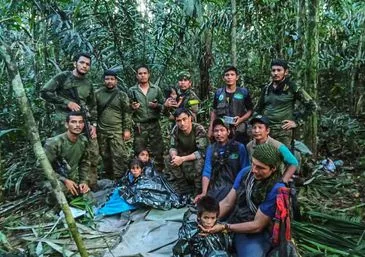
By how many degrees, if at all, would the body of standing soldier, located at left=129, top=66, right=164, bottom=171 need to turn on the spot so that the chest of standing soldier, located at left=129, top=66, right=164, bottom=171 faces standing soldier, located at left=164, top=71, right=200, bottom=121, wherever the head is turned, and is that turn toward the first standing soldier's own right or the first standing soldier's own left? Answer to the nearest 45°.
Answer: approximately 90° to the first standing soldier's own left

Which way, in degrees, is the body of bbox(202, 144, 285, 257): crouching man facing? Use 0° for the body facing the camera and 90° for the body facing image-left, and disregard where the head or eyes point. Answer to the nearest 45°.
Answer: approximately 45°

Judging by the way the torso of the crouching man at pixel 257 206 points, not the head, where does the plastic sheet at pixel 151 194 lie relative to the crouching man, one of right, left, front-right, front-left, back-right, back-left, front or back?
right

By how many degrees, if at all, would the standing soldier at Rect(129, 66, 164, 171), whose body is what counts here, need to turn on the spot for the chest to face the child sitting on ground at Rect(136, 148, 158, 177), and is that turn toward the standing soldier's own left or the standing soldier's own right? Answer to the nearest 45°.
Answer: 0° — they already face them

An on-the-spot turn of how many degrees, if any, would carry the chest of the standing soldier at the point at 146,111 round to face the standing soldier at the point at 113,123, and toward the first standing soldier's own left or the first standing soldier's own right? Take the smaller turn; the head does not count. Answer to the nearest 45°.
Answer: approximately 90° to the first standing soldier's own right

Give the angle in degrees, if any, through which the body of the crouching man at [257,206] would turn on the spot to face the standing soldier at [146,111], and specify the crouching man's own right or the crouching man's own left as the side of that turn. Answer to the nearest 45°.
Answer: approximately 90° to the crouching man's own right

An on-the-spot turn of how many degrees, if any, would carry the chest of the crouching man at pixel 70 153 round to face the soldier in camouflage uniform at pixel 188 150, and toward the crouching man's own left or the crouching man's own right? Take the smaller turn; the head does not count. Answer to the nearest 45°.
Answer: approximately 45° to the crouching man's own left

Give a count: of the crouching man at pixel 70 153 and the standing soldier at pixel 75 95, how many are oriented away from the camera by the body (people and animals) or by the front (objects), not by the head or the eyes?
0

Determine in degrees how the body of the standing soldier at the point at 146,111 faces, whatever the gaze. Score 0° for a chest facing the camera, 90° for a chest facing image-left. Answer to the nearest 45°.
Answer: approximately 0°
